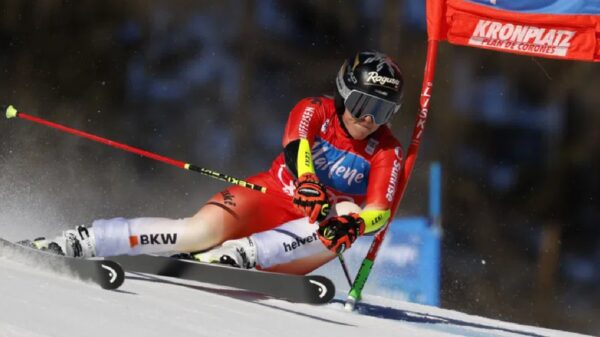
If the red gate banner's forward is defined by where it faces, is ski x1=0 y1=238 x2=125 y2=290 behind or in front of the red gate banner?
in front

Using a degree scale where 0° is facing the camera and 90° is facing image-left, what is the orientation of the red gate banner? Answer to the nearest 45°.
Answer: approximately 0°

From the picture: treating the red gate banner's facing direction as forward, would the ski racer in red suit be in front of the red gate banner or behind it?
in front
